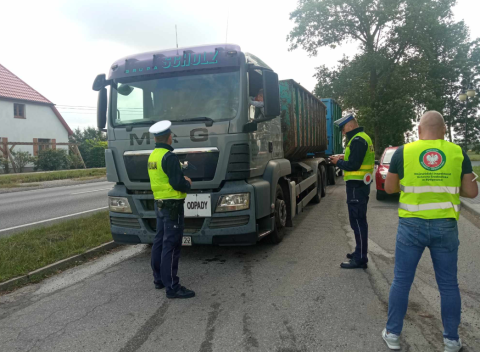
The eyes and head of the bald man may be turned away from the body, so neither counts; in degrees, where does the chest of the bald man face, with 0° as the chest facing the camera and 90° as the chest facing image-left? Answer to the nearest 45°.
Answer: approximately 180°

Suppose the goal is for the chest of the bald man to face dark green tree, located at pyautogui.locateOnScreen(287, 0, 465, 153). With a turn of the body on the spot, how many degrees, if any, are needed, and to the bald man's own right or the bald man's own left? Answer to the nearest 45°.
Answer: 0° — they already face it

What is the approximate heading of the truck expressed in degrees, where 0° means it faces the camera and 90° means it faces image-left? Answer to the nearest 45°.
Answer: approximately 45°

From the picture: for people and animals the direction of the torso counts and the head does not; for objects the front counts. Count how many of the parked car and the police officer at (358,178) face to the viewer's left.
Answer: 1

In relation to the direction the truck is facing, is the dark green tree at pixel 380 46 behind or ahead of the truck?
behind

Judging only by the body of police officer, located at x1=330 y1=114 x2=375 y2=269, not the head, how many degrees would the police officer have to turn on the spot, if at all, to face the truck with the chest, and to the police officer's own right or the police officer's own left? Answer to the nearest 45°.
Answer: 0° — they already face it

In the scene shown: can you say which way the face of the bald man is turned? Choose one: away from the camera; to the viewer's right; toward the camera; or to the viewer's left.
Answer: away from the camera

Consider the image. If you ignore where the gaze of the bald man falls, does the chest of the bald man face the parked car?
yes

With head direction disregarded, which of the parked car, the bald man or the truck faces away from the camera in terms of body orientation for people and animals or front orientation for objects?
the bald man

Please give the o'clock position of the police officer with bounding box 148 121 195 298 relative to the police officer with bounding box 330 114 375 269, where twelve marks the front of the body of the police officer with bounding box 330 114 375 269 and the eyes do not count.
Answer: the police officer with bounding box 148 121 195 298 is roughly at 11 o'clock from the police officer with bounding box 330 114 375 269.

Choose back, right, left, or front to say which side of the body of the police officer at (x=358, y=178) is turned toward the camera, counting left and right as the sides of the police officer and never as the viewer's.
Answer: left

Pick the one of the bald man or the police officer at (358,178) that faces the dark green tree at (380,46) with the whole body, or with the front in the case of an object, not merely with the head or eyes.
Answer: the bald man

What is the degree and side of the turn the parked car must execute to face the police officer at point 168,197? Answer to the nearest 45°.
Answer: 0° — it already faces them

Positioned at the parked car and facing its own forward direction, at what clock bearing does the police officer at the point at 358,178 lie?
The police officer is roughly at 12 o'clock from the parked car.

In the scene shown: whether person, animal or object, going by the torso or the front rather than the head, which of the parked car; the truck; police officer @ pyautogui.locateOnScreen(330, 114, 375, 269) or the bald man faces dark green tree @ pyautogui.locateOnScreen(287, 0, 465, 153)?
the bald man
